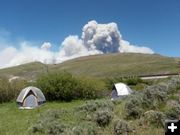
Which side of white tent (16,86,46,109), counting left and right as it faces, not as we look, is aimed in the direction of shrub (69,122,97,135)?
front

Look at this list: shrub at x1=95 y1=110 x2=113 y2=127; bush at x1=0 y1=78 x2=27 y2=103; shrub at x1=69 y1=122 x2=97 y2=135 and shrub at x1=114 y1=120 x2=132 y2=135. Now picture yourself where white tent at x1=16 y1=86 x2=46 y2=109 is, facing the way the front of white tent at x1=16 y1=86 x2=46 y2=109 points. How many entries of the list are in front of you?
3

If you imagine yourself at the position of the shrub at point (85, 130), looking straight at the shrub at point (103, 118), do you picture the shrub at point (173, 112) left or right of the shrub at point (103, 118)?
right

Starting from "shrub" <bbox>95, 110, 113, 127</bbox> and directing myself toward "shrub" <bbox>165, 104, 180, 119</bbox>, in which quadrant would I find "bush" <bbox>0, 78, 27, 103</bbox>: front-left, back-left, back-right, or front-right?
back-left

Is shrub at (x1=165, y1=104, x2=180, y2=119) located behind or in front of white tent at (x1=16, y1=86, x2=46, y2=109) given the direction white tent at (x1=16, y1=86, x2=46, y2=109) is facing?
in front

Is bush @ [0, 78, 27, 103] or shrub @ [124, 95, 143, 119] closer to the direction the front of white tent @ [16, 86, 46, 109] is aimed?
the shrub

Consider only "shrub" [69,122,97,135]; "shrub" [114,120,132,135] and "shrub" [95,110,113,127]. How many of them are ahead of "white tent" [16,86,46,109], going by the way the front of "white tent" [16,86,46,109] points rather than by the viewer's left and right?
3

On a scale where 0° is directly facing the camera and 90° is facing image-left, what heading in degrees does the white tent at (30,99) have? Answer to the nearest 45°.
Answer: approximately 0°

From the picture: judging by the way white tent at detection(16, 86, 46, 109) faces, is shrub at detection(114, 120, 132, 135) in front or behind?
in front

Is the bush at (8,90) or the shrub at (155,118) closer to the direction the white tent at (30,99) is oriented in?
the shrub
